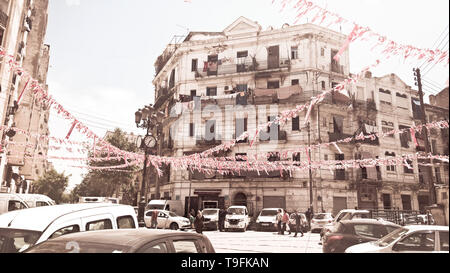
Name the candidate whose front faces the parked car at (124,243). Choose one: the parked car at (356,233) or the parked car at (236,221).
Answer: the parked car at (236,221)

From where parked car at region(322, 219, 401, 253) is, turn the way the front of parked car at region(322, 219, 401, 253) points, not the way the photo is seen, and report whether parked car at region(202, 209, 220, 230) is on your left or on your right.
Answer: on your left

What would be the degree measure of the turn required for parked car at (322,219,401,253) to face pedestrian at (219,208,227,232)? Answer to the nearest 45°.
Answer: approximately 90° to its left

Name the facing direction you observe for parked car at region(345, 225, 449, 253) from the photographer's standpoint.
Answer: facing to the left of the viewer

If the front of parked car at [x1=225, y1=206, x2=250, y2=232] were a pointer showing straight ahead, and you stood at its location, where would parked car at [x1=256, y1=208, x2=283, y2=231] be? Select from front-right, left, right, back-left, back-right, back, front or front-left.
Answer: left

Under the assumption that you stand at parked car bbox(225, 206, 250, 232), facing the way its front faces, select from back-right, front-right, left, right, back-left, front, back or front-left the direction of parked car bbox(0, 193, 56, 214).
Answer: front-right

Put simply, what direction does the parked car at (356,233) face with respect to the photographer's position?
facing away from the viewer and to the right of the viewer

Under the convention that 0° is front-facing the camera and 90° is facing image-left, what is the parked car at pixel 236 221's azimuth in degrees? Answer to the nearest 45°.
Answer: approximately 0°
